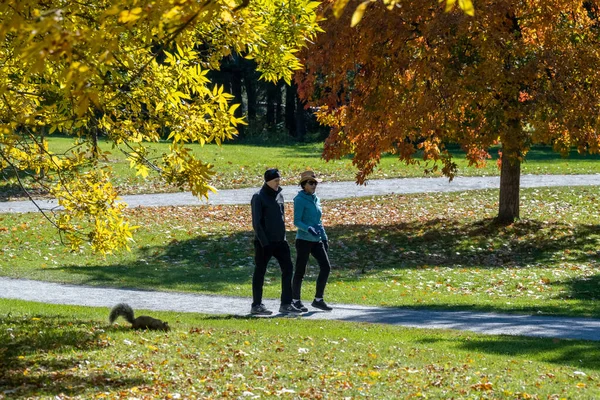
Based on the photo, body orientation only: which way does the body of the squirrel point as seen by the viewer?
to the viewer's right

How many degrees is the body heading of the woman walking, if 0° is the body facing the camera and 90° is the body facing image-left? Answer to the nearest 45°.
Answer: approximately 315°

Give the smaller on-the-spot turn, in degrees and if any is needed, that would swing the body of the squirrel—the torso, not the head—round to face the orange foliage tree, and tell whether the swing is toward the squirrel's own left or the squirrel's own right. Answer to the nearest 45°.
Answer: approximately 45° to the squirrel's own left

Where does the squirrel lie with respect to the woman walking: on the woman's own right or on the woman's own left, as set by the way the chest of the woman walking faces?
on the woman's own right
